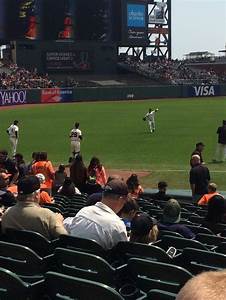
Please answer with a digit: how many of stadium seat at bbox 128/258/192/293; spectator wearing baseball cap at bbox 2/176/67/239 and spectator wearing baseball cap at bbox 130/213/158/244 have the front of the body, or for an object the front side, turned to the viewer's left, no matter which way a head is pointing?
0

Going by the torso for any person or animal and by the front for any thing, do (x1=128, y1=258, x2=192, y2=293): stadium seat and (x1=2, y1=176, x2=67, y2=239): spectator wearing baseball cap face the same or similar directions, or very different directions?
same or similar directions

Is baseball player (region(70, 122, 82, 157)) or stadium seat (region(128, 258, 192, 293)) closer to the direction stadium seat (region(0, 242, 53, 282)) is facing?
the baseball player

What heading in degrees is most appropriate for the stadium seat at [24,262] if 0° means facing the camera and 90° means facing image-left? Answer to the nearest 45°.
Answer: approximately 225°

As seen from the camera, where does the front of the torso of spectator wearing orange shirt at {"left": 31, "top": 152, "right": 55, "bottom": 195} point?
away from the camera

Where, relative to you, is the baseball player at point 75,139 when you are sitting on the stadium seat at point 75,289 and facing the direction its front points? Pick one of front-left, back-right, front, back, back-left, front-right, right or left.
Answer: front-left

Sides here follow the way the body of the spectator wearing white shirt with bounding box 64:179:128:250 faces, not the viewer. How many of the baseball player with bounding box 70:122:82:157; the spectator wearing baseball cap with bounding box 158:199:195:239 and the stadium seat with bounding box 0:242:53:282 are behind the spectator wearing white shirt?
1

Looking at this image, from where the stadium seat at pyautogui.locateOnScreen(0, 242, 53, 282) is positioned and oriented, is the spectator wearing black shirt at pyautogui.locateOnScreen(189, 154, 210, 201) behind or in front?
in front

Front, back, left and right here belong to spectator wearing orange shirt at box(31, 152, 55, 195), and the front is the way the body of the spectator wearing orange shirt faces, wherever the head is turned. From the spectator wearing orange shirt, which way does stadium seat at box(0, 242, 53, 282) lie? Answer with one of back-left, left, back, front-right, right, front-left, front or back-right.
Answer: back

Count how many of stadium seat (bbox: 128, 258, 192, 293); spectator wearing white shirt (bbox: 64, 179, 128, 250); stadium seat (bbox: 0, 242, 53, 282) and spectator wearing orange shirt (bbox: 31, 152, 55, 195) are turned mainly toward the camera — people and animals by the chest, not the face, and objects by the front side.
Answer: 0

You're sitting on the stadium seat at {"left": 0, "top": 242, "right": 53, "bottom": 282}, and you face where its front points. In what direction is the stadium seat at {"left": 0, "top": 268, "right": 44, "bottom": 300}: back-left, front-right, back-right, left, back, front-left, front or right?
back-right

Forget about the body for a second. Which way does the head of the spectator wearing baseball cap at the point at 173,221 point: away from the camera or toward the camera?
away from the camera

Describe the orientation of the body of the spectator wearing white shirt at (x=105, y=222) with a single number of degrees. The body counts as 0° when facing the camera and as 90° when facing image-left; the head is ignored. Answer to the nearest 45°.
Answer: approximately 225°

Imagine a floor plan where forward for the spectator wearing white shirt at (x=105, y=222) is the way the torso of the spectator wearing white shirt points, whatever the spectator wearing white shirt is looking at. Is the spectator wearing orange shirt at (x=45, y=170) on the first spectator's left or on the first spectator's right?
on the first spectator's left
